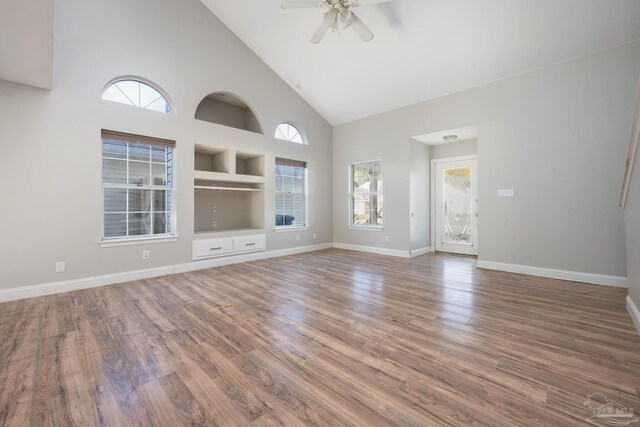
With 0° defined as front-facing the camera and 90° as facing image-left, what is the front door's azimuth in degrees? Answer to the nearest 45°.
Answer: approximately 0°

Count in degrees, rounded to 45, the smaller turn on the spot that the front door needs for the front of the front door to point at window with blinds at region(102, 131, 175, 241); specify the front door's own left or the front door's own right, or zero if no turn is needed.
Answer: approximately 45° to the front door's own right

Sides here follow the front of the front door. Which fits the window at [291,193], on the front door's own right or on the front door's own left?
on the front door's own right

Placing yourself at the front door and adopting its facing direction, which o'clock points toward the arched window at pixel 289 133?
The arched window is roughly at 2 o'clock from the front door.

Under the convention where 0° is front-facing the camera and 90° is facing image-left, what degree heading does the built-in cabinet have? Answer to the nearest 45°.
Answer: approximately 315°

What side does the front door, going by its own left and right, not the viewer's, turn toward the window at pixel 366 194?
right

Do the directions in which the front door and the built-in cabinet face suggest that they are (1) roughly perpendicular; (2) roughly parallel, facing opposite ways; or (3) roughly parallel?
roughly perpendicular

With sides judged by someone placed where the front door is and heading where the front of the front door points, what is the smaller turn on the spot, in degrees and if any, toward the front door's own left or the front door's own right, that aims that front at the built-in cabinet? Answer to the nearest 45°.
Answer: approximately 45° to the front door's own right
